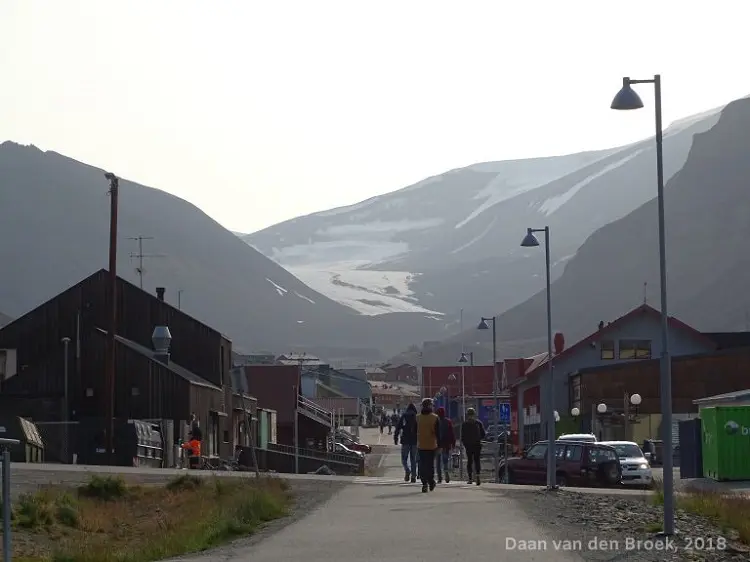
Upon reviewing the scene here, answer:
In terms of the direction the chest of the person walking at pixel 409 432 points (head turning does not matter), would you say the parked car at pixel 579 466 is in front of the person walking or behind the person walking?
in front

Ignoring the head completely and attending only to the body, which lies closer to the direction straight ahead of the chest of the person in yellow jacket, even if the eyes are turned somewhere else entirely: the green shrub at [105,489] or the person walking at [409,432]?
the person walking

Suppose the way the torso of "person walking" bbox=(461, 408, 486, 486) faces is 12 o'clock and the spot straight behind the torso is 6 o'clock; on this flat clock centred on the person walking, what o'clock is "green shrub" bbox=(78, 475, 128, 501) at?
The green shrub is roughly at 9 o'clock from the person walking.

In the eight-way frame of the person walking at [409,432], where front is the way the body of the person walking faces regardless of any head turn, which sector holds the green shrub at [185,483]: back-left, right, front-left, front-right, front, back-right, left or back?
left

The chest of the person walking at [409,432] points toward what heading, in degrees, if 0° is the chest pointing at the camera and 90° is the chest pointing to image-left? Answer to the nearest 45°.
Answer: approximately 180°

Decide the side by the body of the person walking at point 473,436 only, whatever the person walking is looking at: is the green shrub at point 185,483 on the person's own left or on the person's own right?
on the person's own left

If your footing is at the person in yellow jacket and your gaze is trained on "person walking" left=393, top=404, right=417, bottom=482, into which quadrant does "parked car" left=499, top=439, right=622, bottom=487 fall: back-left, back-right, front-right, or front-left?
front-right

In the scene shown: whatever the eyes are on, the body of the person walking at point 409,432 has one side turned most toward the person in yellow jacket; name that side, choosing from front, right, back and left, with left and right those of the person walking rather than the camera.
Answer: back

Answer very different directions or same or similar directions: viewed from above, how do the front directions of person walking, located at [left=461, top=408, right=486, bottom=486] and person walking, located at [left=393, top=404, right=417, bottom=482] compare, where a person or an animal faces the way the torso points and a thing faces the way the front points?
same or similar directions

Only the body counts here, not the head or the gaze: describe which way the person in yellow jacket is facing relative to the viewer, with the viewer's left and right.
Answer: facing away from the viewer

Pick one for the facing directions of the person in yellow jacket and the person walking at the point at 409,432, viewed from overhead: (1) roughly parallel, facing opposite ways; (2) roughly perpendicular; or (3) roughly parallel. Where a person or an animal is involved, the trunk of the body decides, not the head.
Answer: roughly parallel

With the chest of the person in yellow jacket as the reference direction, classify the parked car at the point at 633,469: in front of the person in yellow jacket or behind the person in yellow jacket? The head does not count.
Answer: in front

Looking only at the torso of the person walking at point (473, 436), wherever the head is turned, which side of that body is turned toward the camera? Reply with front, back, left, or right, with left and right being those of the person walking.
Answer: back
